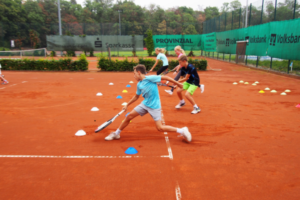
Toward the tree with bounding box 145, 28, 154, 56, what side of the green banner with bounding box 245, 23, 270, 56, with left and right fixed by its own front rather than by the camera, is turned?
right

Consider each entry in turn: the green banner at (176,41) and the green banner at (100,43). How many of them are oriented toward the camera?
2

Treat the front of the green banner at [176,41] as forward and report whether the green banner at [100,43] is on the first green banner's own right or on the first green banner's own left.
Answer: on the first green banner's own right

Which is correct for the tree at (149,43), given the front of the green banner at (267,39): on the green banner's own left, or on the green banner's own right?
on the green banner's own right

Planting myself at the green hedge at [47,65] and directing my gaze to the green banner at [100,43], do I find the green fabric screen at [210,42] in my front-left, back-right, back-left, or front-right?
front-right

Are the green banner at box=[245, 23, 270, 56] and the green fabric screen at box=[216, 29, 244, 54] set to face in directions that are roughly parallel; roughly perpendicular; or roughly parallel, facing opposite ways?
roughly parallel

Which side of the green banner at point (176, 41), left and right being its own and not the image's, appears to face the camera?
front

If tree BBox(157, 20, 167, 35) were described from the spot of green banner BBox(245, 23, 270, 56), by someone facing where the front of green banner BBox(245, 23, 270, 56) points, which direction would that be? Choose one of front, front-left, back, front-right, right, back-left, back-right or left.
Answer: right

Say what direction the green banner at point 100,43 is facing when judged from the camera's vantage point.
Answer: facing the viewer

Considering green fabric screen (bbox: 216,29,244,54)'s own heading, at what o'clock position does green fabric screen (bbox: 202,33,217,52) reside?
green fabric screen (bbox: 202,33,217,52) is roughly at 4 o'clock from green fabric screen (bbox: 216,29,244,54).

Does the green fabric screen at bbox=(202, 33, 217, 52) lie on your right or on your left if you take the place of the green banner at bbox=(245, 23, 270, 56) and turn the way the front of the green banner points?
on your right

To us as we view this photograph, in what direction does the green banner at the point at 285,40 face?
facing the viewer and to the left of the viewer
